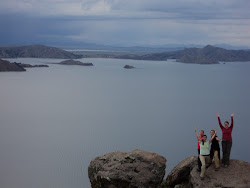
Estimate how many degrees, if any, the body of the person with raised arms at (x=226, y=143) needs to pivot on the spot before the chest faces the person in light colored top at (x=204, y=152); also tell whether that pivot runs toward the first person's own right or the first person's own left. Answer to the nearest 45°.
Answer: approximately 45° to the first person's own right

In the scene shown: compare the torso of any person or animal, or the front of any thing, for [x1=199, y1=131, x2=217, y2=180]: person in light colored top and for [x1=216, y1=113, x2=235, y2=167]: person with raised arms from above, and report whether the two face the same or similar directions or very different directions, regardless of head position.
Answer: same or similar directions

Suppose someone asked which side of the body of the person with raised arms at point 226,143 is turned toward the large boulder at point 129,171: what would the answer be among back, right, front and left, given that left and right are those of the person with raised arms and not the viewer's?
right

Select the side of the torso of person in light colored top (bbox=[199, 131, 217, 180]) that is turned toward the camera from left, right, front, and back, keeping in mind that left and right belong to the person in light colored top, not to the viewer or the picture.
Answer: front

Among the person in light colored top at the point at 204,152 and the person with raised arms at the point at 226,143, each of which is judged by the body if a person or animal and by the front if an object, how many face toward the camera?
2
